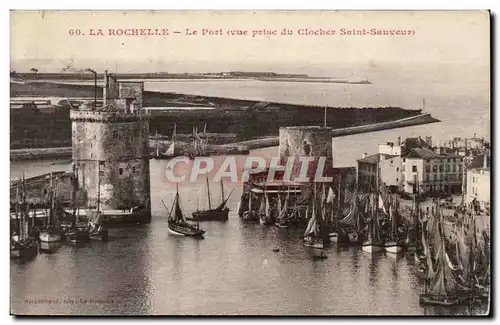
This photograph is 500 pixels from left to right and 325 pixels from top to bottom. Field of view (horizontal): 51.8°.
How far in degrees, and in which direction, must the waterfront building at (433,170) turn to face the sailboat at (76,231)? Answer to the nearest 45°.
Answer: approximately 45° to its right
